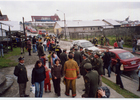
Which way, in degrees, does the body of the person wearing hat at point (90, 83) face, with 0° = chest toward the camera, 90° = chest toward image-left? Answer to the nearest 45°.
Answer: approximately 135°

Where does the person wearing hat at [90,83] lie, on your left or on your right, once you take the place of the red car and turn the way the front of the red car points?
on your left
